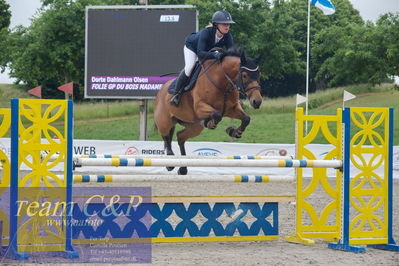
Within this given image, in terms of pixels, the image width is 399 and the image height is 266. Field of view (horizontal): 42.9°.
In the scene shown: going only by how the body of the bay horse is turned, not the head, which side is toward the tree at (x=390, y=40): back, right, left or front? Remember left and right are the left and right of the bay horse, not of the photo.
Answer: left

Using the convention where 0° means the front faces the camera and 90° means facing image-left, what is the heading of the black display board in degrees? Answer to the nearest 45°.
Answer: approximately 0°

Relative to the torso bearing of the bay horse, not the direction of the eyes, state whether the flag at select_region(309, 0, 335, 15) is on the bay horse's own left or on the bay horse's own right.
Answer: on the bay horse's own left

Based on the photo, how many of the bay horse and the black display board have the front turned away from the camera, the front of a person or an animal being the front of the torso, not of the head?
0

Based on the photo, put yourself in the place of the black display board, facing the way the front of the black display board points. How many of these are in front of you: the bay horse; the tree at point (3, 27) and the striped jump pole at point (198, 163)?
2

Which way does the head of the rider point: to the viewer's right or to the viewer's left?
to the viewer's right

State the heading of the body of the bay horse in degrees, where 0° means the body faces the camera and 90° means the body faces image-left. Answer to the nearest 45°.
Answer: approximately 315°

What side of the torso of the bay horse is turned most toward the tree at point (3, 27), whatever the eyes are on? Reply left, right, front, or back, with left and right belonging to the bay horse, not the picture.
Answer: back

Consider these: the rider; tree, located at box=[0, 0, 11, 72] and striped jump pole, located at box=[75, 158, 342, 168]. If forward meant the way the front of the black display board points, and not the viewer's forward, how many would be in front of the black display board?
2
